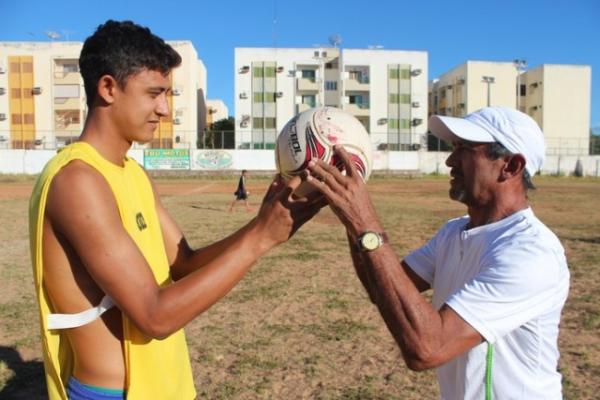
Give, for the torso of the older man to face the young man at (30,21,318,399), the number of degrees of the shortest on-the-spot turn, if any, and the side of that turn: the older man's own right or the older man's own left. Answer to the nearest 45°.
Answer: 0° — they already face them

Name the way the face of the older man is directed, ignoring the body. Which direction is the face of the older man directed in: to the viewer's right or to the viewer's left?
to the viewer's left

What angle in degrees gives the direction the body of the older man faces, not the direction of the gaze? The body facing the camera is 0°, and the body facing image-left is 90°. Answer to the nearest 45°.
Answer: approximately 90°
